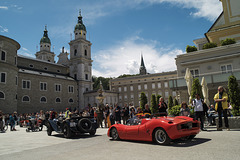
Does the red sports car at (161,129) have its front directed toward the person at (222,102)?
no

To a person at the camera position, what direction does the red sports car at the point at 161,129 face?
facing away from the viewer and to the left of the viewer

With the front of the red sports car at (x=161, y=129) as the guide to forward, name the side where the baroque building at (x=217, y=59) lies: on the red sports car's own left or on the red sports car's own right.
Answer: on the red sports car's own right

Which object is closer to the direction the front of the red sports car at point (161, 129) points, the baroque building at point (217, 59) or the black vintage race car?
the black vintage race car

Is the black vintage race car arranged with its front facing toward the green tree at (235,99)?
no

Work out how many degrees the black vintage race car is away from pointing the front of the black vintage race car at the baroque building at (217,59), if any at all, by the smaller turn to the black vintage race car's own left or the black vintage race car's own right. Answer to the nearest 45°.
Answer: approximately 90° to the black vintage race car's own right

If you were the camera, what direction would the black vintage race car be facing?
facing away from the viewer and to the left of the viewer

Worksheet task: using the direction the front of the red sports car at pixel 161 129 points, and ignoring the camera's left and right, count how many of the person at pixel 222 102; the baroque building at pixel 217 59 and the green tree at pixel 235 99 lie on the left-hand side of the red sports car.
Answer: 0

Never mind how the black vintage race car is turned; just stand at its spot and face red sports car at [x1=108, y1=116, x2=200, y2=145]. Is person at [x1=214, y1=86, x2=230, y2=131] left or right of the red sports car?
left

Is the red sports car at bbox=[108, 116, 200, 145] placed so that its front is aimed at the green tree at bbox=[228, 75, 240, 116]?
no

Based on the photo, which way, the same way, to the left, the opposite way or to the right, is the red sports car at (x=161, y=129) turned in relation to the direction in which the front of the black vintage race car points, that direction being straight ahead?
the same way

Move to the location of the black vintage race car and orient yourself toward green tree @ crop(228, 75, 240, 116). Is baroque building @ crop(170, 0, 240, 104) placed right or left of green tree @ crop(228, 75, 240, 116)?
left
